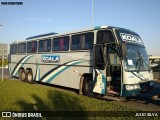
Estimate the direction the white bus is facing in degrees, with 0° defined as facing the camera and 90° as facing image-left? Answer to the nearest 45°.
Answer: approximately 315°
